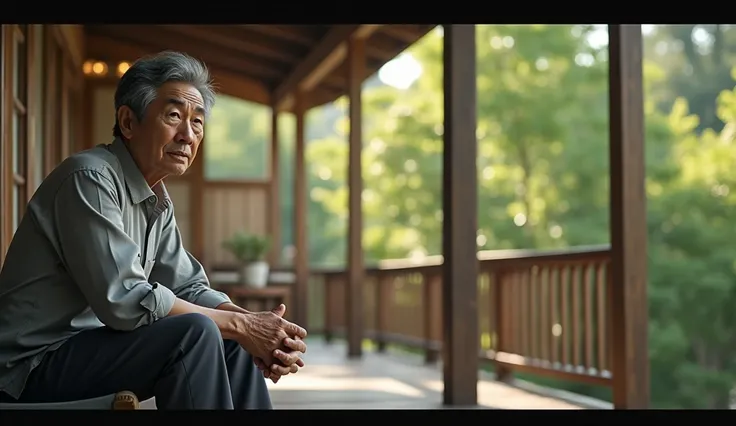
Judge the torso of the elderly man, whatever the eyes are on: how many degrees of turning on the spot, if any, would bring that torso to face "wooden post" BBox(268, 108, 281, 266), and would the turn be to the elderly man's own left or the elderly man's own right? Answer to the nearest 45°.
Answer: approximately 135° to the elderly man's own left

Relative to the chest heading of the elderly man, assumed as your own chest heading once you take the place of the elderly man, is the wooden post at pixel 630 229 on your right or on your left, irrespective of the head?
on your left

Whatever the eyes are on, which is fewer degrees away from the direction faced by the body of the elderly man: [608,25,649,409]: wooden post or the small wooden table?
the wooden post

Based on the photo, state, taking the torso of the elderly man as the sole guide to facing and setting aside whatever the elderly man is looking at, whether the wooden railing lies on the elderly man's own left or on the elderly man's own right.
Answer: on the elderly man's own left

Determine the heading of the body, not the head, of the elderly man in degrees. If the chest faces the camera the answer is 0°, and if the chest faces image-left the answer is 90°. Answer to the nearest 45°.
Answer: approximately 315°

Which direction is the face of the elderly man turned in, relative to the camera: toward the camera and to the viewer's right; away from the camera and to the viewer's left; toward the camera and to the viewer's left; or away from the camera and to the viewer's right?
toward the camera and to the viewer's right

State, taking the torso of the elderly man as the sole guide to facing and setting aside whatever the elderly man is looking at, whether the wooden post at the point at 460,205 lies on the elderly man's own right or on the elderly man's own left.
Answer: on the elderly man's own left
